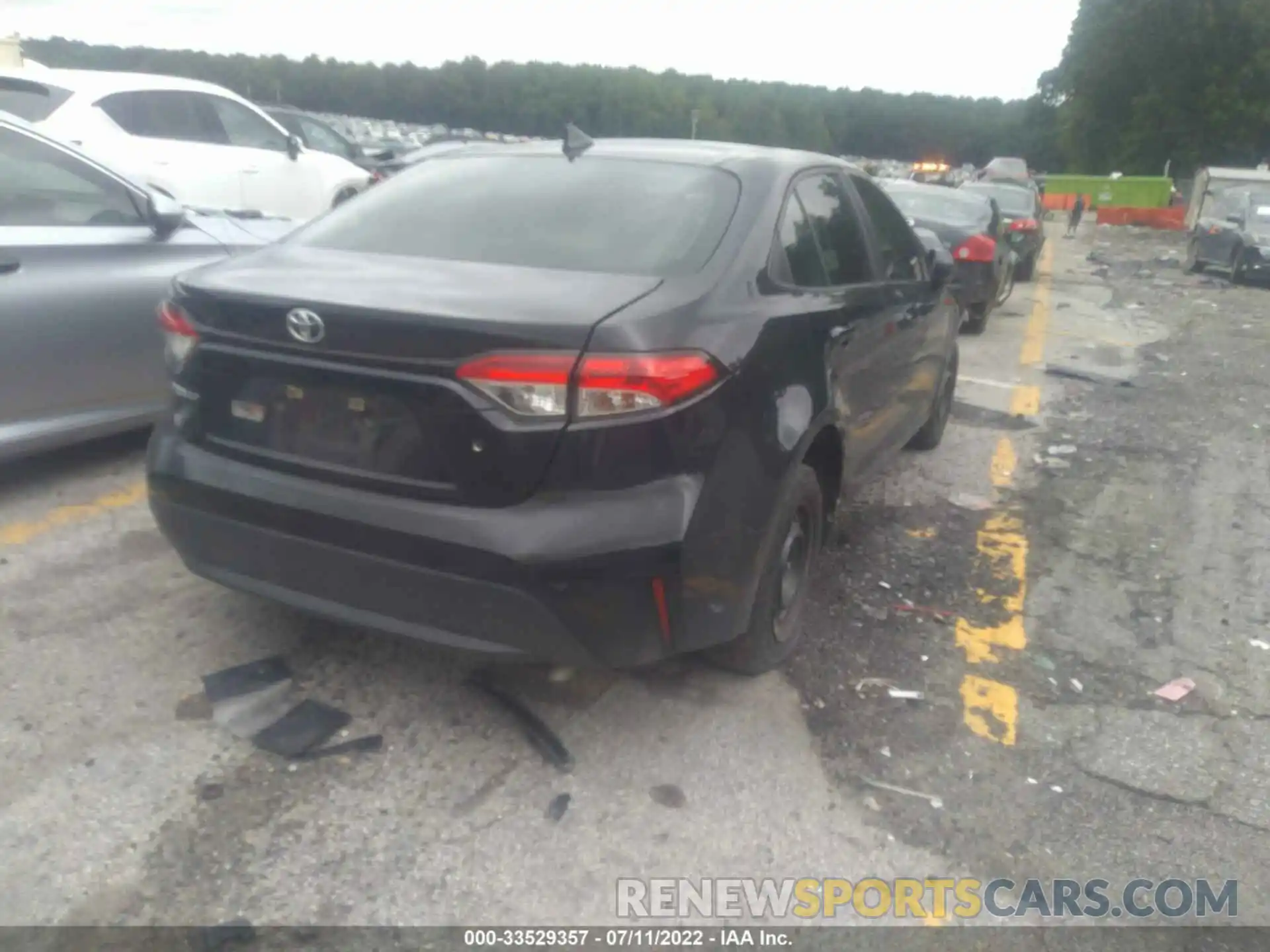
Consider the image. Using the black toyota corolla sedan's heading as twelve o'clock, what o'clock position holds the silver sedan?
The silver sedan is roughly at 9 o'clock from the black toyota corolla sedan.

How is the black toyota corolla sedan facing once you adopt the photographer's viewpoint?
facing away from the viewer and to the right of the viewer

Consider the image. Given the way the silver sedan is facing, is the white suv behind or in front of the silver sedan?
in front

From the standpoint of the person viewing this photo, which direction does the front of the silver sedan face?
facing away from the viewer and to the right of the viewer

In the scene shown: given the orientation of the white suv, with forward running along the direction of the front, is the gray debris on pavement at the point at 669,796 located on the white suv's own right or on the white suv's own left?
on the white suv's own right

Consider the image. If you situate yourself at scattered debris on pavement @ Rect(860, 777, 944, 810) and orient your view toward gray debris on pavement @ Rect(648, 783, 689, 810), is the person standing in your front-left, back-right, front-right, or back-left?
back-right

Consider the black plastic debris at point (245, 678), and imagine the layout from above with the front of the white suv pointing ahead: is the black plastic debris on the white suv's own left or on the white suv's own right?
on the white suv's own right

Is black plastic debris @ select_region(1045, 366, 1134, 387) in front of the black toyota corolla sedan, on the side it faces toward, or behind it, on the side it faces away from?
in front

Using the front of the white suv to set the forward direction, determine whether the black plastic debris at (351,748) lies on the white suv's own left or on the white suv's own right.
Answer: on the white suv's own right

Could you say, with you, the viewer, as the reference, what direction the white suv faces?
facing away from the viewer and to the right of the viewer

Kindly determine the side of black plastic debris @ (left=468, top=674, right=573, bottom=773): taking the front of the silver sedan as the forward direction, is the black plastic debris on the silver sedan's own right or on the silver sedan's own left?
on the silver sedan's own right

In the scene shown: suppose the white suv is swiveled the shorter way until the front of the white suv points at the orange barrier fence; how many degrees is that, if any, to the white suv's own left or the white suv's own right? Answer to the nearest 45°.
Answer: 0° — it already faces it

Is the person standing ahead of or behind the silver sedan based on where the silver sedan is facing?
ahead
